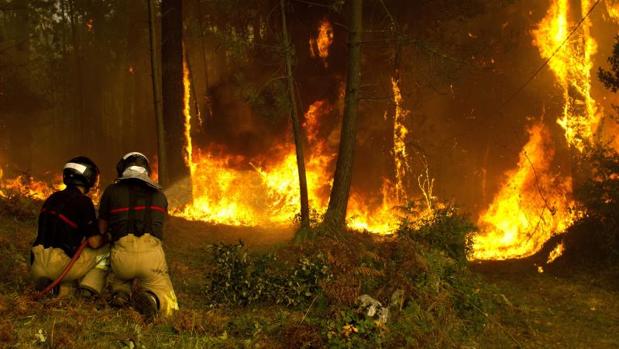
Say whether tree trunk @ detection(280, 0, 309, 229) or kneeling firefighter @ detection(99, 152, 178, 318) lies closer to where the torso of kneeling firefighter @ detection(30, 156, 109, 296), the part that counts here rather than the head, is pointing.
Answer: the tree trunk

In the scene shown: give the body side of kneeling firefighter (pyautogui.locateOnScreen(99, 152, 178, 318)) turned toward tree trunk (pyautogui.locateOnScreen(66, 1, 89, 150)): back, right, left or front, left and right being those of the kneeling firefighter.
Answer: front

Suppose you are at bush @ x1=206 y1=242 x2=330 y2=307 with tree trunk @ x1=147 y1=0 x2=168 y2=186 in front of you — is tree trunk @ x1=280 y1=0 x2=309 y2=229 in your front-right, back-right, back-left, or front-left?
front-right

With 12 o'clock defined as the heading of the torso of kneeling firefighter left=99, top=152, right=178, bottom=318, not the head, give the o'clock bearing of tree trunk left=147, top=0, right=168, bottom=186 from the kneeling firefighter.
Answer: The tree trunk is roughly at 12 o'clock from the kneeling firefighter.

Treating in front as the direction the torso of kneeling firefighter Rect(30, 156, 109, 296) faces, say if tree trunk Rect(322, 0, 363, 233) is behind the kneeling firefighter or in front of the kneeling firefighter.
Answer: in front

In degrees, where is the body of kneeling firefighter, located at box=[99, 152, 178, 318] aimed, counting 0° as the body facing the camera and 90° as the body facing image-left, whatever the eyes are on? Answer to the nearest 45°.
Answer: approximately 180°

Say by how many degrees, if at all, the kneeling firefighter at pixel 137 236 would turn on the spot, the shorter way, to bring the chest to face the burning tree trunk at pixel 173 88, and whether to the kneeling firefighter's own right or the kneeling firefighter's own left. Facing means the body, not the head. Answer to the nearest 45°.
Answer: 0° — they already face it

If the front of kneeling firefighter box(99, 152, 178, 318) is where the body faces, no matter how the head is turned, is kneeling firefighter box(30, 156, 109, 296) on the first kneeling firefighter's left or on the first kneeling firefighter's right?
on the first kneeling firefighter's left

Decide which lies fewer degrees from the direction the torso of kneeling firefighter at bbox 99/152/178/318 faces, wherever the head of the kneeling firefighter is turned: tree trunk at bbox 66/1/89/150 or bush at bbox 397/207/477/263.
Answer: the tree trunk

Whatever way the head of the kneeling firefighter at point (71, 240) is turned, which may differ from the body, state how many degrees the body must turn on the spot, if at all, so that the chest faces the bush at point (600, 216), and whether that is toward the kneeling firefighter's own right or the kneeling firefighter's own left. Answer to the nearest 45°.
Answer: approximately 45° to the kneeling firefighter's own right

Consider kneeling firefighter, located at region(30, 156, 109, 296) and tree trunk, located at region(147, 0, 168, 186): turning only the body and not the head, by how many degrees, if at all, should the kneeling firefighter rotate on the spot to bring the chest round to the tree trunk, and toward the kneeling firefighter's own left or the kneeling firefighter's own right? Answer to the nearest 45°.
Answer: approximately 45° to the kneeling firefighter's own left

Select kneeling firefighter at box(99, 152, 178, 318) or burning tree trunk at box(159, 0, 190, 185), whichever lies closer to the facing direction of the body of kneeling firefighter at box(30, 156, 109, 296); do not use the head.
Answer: the burning tree trunk

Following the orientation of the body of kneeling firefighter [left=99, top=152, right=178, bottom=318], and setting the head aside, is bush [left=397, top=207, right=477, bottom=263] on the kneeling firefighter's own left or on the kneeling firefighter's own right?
on the kneeling firefighter's own right

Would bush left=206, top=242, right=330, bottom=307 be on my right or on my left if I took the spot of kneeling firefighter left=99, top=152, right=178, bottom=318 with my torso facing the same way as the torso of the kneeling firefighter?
on my right

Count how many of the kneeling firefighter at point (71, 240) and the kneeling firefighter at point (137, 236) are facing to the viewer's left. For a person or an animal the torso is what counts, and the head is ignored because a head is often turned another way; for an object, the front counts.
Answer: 0
